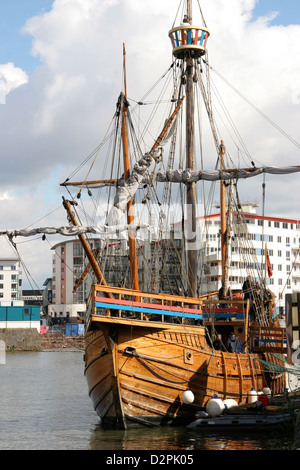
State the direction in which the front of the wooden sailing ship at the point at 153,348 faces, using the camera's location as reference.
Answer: facing the viewer and to the left of the viewer
